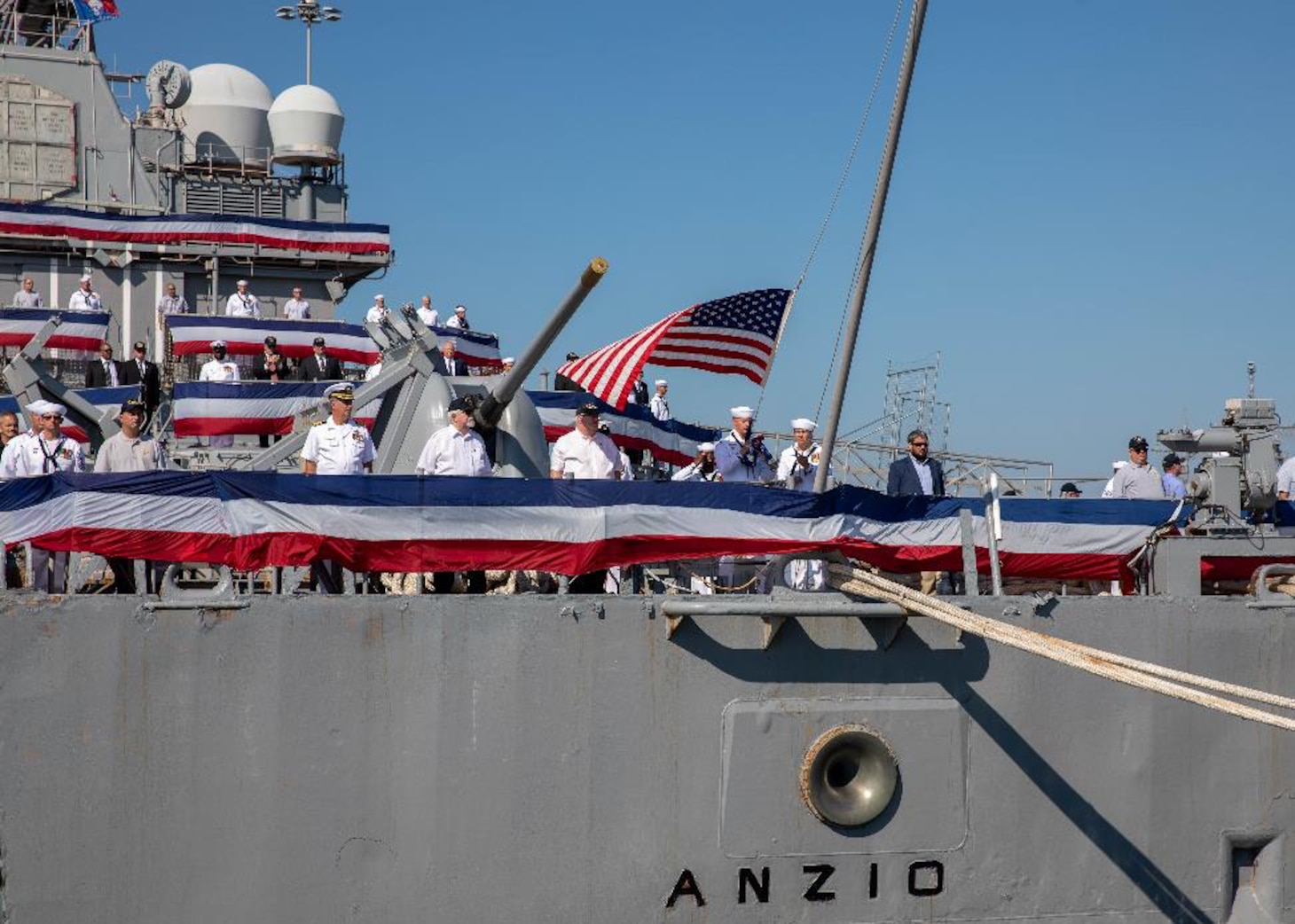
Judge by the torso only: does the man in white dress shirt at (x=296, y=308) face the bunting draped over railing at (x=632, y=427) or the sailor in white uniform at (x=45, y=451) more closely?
the sailor in white uniform

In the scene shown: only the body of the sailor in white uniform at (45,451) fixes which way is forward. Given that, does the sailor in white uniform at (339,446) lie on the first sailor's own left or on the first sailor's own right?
on the first sailor's own left

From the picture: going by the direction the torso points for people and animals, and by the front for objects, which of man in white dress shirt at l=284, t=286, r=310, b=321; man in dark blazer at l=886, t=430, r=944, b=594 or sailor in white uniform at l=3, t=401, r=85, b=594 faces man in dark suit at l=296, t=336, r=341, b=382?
the man in white dress shirt

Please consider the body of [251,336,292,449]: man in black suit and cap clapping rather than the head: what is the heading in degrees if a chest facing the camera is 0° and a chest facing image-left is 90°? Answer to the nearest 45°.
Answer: approximately 0°

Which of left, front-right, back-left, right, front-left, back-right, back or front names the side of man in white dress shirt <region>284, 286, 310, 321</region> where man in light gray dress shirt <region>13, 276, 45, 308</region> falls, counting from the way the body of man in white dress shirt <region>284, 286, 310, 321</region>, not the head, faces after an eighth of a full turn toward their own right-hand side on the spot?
front-right

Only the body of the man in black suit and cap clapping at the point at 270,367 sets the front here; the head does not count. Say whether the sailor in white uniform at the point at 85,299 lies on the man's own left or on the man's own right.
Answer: on the man's own right

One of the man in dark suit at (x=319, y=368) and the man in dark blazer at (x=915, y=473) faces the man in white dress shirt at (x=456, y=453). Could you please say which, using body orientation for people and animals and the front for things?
the man in dark suit at (x=319, y=368)

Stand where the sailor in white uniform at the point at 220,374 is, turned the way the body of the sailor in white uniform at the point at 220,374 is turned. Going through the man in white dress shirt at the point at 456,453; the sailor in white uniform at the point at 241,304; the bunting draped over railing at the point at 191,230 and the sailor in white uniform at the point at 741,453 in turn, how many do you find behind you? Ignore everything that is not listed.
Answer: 2
